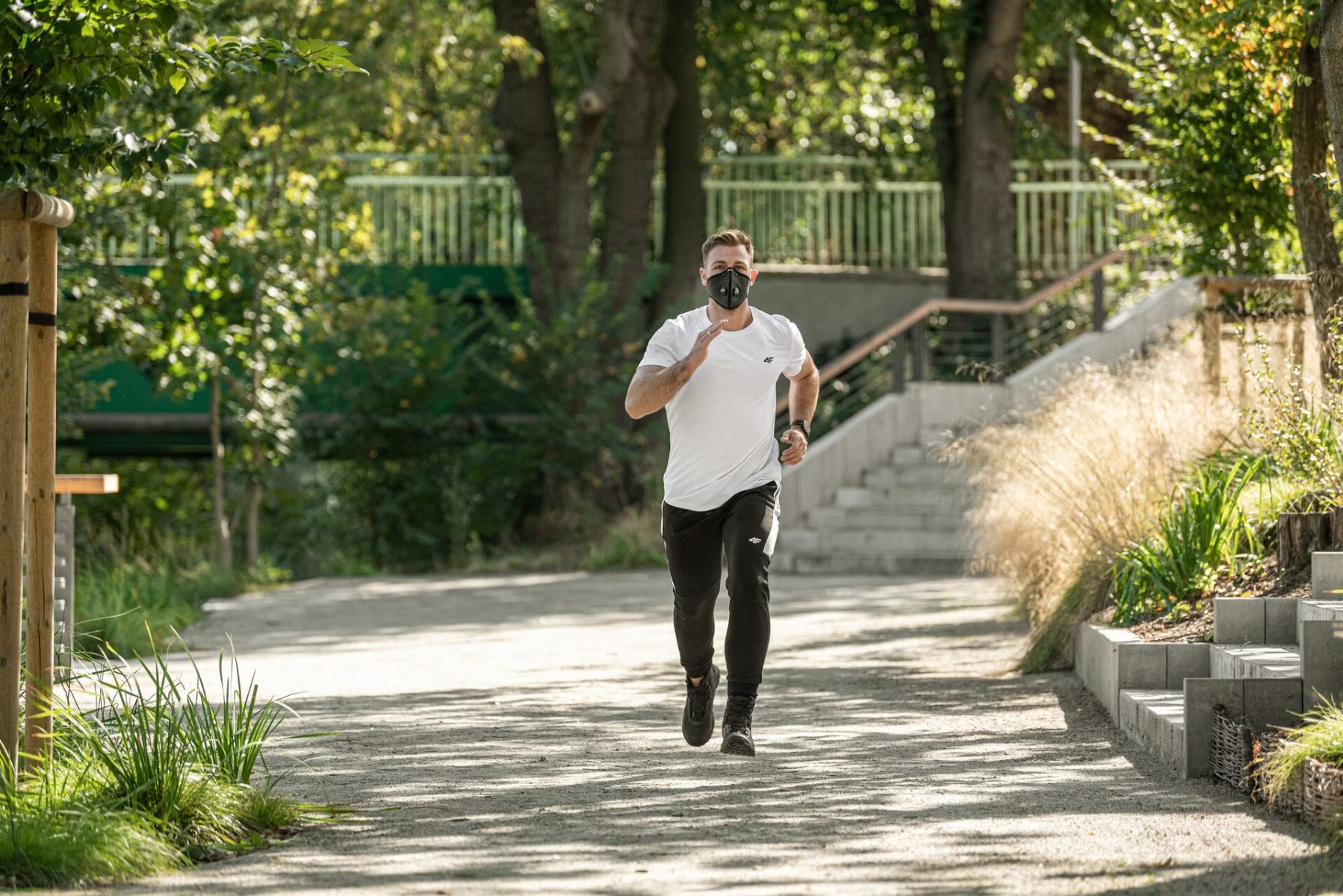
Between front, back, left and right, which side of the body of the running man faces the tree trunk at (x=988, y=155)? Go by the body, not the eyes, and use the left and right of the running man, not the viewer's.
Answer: back

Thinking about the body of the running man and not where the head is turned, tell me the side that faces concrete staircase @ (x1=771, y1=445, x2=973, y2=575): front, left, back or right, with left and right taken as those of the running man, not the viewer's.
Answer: back

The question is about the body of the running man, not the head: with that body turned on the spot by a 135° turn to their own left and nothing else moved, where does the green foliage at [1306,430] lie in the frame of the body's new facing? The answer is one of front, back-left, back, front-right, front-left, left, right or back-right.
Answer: front

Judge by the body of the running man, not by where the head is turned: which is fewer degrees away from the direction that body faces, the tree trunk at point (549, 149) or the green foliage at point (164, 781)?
the green foliage

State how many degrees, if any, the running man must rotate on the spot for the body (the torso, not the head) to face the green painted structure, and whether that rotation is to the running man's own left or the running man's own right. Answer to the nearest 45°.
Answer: approximately 135° to the running man's own right

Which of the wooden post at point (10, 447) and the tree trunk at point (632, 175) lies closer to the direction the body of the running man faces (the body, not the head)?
the wooden post

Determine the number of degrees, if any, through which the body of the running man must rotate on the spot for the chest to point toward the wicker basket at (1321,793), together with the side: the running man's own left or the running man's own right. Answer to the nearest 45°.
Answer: approximately 45° to the running man's own left

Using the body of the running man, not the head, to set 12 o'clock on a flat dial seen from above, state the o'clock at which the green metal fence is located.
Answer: The green metal fence is roughly at 6 o'clock from the running man.

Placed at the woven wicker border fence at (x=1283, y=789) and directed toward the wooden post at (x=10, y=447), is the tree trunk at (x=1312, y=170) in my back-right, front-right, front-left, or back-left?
back-right

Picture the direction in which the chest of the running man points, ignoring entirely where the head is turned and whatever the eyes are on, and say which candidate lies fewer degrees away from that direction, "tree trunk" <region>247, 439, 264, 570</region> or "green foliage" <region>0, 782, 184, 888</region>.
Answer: the green foliage

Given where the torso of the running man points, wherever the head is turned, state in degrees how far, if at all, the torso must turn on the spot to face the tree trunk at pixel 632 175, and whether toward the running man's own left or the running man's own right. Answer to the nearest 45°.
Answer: approximately 180°

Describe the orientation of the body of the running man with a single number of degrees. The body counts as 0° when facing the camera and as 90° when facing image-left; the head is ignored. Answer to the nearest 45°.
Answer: approximately 0°

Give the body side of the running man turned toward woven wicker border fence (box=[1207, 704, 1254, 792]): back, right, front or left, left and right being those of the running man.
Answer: left

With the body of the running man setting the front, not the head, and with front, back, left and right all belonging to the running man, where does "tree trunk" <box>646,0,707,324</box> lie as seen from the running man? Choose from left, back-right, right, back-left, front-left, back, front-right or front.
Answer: back

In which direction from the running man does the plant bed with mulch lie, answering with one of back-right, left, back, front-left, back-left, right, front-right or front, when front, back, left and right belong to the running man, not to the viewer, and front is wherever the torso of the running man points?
back-left

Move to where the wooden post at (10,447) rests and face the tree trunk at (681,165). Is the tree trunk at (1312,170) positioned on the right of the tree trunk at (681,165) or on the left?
right

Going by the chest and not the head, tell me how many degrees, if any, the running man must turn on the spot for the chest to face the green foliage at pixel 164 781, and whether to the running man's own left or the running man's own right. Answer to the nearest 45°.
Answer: approximately 45° to the running man's own right

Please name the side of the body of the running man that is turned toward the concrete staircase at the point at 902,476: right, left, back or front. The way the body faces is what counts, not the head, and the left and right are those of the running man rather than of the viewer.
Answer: back
